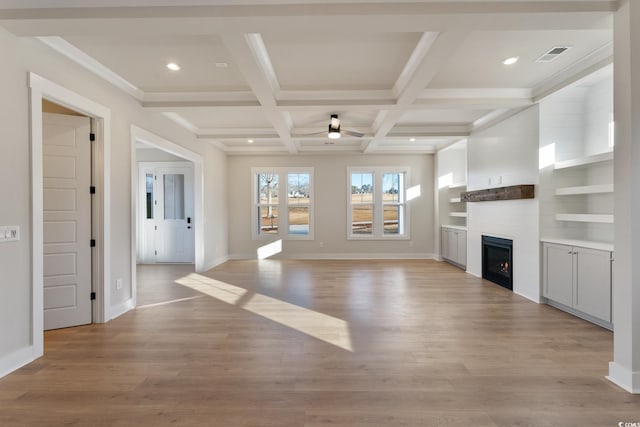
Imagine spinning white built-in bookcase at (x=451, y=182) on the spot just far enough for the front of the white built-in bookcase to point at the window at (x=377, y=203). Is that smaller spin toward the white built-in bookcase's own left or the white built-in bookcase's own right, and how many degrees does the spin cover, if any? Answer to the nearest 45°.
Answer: approximately 45° to the white built-in bookcase's own right

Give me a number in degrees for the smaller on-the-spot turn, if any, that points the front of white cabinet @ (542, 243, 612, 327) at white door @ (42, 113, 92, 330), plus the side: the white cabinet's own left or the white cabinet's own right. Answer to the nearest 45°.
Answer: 0° — it already faces it

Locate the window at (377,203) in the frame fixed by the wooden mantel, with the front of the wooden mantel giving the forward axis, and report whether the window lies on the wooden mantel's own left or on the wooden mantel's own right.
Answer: on the wooden mantel's own right

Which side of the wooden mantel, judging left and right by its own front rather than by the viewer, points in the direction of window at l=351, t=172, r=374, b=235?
right

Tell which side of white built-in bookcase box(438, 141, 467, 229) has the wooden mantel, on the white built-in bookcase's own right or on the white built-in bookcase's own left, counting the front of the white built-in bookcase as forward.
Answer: on the white built-in bookcase's own left

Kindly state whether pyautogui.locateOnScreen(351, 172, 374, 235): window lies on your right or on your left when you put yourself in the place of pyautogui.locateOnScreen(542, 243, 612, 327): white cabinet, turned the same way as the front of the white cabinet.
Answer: on your right

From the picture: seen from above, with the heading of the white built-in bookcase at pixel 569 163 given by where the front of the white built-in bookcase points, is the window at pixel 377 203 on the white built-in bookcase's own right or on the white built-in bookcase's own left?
on the white built-in bookcase's own right
